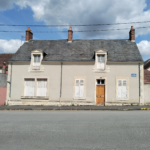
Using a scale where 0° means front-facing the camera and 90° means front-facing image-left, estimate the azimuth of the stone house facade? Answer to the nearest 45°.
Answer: approximately 0°
